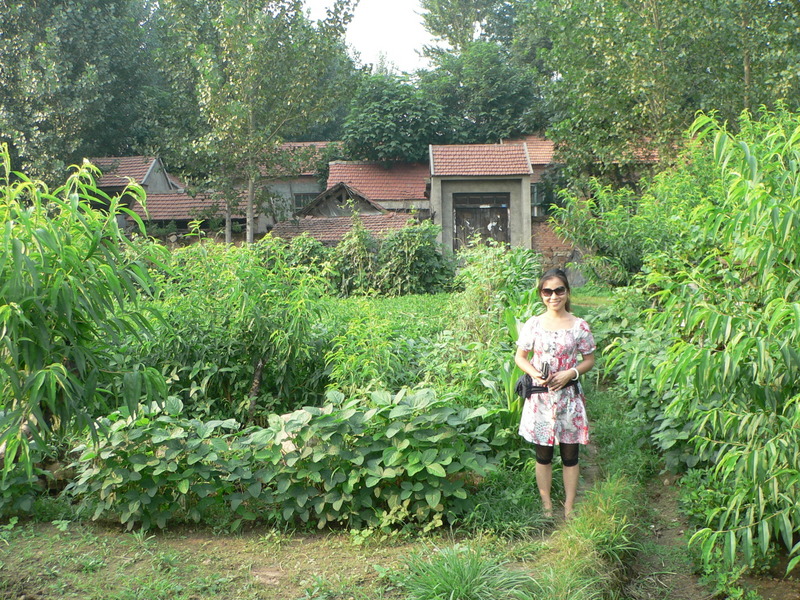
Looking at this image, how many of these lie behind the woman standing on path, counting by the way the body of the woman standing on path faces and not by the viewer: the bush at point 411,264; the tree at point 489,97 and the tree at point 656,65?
3

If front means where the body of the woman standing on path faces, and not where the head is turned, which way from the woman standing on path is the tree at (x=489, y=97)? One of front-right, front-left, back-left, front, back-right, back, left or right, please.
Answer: back

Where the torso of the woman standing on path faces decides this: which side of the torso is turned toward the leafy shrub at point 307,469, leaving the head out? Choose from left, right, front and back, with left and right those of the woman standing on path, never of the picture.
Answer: right

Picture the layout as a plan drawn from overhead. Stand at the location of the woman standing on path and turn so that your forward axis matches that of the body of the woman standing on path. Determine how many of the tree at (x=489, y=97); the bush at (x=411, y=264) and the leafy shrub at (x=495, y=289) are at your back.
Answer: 3

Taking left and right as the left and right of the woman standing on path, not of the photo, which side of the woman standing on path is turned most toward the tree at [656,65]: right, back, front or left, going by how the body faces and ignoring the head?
back

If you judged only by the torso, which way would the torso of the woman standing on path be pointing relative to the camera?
toward the camera

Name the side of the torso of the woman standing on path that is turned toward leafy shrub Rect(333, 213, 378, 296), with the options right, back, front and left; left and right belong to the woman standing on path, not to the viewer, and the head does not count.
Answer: back

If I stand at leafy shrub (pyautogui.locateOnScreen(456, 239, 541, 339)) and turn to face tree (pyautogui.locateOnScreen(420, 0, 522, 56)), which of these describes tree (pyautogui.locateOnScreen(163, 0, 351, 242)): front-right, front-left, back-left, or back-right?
front-left

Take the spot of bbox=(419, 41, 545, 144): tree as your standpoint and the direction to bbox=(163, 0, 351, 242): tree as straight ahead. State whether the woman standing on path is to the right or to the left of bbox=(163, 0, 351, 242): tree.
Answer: left

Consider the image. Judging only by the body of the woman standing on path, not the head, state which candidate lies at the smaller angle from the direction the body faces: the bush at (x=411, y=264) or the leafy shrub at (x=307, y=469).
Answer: the leafy shrub

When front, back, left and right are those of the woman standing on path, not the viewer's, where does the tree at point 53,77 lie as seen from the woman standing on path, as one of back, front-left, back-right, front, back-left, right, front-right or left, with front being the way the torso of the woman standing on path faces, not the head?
back-right

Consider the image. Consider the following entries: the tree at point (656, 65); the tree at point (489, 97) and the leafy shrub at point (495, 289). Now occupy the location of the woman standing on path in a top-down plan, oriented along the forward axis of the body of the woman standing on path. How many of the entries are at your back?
3

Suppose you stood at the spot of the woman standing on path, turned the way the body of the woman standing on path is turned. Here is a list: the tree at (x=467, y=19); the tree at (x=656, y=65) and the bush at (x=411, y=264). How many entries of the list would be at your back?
3

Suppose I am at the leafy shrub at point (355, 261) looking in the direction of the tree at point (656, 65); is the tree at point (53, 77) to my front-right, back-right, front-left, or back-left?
back-left

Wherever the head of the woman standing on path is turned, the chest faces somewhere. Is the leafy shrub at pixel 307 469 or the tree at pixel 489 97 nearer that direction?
the leafy shrub
